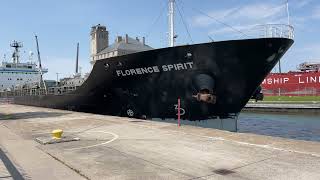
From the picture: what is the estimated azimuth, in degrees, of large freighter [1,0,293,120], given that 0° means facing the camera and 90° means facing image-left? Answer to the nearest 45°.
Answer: approximately 315°
